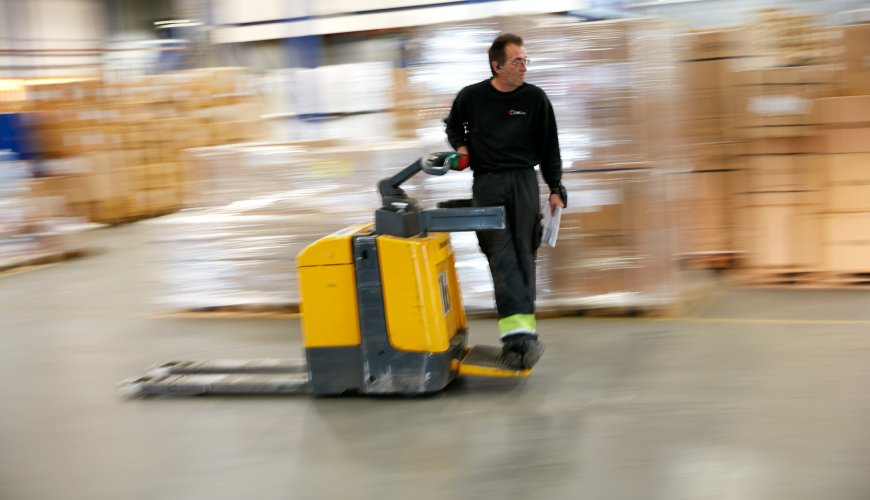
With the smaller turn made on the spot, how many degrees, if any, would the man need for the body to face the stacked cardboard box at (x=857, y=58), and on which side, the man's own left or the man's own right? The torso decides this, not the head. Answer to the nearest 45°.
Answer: approximately 135° to the man's own left

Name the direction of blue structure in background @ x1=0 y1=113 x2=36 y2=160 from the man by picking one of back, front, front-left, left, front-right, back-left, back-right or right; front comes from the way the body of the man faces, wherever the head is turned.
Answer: back-right

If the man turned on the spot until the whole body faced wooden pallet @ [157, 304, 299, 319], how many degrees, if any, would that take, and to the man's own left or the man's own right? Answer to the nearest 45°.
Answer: approximately 135° to the man's own right

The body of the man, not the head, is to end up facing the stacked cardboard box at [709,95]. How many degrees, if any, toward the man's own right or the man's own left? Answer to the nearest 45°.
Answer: approximately 135° to the man's own left

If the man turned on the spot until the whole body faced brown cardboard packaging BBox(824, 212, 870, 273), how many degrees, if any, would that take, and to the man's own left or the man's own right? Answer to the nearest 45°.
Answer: approximately 135° to the man's own left

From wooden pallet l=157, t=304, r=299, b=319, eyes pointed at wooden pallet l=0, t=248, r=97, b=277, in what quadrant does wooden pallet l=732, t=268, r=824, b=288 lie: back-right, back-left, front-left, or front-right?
back-right

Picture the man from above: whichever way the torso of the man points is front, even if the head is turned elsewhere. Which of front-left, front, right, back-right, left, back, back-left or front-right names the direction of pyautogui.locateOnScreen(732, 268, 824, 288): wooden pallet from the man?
back-left

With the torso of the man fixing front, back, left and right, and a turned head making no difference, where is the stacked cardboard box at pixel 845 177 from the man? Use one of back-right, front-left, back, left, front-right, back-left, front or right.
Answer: back-left

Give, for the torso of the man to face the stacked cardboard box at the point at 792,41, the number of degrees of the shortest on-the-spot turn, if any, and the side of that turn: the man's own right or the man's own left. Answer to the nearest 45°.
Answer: approximately 135° to the man's own left

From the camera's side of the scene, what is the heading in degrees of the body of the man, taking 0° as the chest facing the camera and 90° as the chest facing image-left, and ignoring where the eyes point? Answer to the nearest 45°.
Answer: approximately 0°

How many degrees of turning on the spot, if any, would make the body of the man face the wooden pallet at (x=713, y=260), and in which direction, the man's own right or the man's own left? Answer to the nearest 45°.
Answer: approximately 135° to the man's own left
